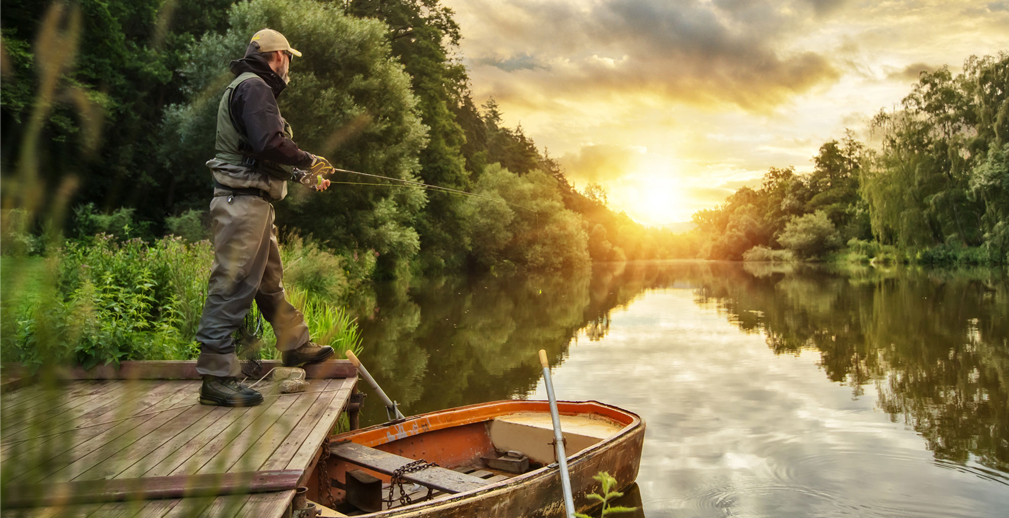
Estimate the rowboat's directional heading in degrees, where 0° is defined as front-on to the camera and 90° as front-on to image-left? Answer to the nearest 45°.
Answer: approximately 225°

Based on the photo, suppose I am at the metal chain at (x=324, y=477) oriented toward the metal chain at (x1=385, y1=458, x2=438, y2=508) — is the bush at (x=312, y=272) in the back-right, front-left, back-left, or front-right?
back-left

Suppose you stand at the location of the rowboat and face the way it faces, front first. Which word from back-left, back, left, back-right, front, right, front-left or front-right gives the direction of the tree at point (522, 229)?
front-left

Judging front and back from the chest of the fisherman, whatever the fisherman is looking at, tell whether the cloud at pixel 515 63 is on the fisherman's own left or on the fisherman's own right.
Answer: on the fisherman's own left

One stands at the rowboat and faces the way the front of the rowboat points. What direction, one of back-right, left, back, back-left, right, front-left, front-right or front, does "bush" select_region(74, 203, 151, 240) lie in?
left

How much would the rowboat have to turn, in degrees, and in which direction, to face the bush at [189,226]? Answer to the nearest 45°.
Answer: approximately 90° to its left

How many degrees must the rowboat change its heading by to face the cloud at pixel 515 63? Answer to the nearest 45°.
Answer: approximately 45° to its left

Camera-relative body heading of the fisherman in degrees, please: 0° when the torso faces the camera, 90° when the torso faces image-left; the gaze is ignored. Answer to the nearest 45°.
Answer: approximately 270°
